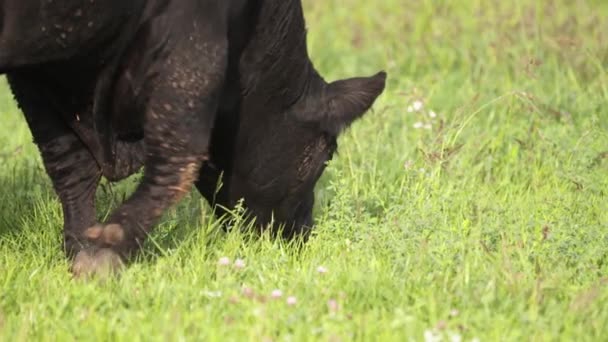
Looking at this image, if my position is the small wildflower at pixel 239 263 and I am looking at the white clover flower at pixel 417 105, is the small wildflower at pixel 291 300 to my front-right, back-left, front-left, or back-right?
back-right

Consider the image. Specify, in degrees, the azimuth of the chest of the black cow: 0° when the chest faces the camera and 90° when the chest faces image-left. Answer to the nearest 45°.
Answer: approximately 270°

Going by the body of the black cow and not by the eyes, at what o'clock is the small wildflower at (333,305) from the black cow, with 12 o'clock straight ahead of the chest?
The small wildflower is roughly at 2 o'clock from the black cow.

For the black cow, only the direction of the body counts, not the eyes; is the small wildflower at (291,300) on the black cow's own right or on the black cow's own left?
on the black cow's own right
